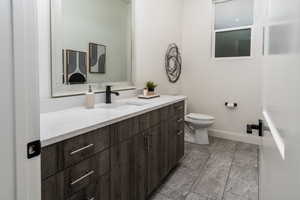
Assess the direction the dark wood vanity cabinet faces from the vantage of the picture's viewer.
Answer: facing the viewer and to the right of the viewer

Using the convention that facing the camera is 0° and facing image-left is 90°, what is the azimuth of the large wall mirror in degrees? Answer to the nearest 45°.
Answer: approximately 315°

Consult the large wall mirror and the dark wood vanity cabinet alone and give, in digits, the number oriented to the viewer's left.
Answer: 0
